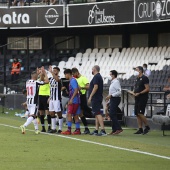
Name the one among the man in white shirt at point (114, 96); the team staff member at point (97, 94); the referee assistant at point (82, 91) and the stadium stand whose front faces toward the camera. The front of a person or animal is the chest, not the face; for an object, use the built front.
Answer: the stadium stand

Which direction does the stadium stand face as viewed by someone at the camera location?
facing the viewer

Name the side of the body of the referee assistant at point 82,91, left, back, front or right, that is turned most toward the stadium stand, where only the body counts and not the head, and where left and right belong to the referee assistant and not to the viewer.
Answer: right

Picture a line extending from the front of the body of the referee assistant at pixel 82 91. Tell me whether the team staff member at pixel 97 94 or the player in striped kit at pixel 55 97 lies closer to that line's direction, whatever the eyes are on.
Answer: the player in striped kit

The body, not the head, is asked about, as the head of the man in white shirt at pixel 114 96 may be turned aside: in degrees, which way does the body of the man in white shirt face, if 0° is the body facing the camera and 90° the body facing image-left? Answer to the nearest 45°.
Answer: approximately 90°

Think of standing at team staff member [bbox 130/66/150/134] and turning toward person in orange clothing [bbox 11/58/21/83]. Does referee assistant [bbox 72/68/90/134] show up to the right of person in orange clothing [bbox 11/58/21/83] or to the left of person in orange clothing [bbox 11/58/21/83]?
left

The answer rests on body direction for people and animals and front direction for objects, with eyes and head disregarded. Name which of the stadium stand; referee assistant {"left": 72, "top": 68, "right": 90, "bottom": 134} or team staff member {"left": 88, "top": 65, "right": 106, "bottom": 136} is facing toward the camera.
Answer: the stadium stand

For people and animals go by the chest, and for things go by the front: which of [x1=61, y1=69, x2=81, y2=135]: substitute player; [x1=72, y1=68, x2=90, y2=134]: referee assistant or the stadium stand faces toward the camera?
the stadium stand

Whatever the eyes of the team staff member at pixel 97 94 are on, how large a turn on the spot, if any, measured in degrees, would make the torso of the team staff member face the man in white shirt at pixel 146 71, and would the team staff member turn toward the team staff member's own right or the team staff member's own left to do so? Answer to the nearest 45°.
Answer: approximately 90° to the team staff member's own right

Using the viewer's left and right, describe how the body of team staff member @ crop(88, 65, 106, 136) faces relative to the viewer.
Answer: facing to the left of the viewer
